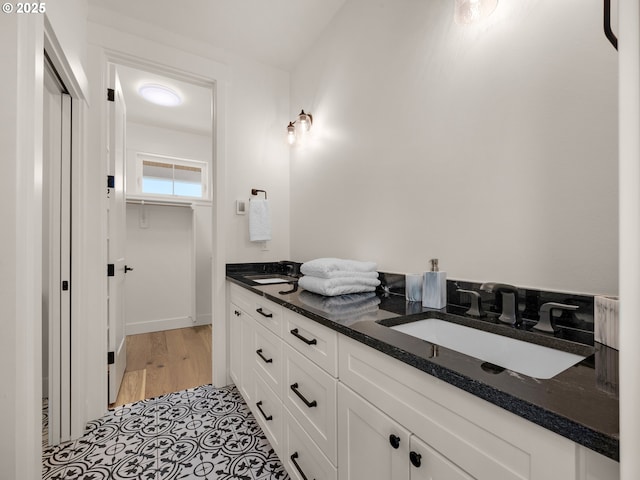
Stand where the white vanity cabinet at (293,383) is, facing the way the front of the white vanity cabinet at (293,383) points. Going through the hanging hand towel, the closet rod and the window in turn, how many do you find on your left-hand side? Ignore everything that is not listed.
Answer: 0

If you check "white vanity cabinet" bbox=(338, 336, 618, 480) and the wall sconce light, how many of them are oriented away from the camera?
0

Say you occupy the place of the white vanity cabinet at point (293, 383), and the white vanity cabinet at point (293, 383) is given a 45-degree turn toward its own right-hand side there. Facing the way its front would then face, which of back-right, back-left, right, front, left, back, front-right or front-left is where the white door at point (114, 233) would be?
front-right

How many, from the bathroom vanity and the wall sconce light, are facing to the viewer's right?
0

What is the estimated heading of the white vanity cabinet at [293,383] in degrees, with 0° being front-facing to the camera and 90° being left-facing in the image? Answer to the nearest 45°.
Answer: approximately 45°

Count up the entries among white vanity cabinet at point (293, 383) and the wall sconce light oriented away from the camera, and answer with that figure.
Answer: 0

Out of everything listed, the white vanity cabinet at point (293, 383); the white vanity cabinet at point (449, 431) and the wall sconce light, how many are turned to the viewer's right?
0

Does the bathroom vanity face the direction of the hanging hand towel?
no

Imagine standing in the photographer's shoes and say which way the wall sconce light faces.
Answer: facing the viewer and to the left of the viewer

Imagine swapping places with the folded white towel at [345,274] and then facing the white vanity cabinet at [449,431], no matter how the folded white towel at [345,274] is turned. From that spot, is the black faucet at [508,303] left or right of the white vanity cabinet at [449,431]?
left

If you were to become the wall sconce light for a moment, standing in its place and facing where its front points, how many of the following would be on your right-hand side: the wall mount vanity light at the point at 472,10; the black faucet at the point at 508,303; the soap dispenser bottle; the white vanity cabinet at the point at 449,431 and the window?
1
